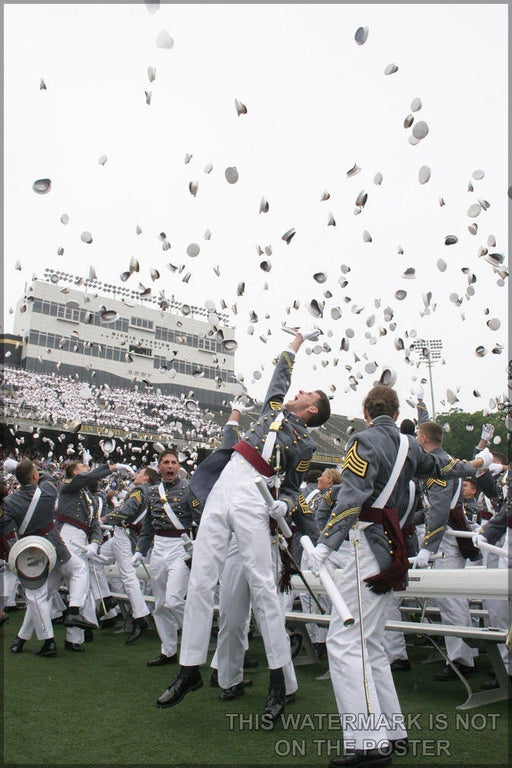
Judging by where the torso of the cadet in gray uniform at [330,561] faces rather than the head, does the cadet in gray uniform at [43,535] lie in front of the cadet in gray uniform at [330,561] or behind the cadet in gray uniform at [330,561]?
in front

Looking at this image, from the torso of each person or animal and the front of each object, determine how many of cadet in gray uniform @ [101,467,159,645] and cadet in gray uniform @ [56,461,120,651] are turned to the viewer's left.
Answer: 1

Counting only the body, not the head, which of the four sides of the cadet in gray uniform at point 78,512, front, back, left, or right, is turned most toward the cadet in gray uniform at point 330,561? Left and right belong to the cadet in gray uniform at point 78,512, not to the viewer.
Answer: front

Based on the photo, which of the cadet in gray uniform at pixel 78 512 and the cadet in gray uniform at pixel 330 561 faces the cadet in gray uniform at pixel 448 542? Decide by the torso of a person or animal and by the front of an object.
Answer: the cadet in gray uniform at pixel 78 512

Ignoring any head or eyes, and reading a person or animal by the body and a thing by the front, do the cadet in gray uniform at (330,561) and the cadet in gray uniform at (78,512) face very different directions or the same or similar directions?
very different directions

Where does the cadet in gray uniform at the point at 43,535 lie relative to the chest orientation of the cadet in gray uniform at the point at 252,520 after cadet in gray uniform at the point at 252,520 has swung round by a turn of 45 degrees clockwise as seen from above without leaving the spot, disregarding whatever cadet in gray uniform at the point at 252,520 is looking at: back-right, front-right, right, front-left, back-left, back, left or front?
front-right

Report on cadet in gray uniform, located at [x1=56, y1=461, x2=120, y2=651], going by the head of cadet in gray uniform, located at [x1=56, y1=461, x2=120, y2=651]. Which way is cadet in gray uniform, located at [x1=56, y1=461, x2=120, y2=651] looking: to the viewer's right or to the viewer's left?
to the viewer's right

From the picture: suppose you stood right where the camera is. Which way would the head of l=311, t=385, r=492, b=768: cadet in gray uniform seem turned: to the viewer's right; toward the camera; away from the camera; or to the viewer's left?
away from the camera

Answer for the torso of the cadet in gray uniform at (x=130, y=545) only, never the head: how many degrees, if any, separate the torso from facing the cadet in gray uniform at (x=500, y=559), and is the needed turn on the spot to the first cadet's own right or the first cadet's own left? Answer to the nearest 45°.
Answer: approximately 135° to the first cadet's own left
